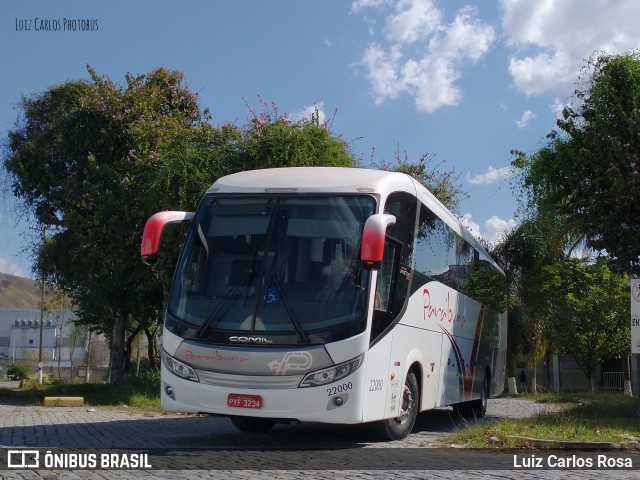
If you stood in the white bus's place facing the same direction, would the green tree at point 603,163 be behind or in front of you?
behind

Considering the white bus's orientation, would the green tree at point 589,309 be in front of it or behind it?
behind

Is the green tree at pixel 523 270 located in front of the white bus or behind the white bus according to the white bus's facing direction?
behind

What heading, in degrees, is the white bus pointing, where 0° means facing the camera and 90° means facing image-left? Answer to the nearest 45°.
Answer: approximately 45°

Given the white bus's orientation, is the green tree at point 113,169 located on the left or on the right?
on its right
